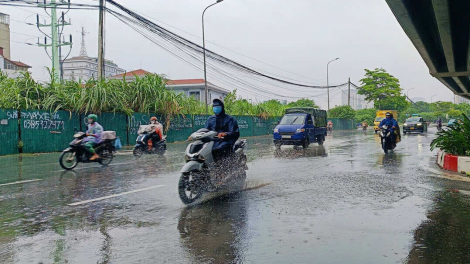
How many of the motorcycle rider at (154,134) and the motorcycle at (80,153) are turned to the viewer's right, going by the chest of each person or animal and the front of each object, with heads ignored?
0

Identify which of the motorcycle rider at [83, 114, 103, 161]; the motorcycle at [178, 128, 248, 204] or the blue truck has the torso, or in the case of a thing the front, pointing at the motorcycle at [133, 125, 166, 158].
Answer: the blue truck

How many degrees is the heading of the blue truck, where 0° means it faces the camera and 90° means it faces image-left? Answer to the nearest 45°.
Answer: approximately 45°

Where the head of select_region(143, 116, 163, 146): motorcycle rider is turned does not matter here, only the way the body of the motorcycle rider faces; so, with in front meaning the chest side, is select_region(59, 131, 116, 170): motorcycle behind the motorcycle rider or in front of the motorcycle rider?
in front

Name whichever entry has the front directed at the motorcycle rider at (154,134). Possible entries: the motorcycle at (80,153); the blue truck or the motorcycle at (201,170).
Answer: the blue truck

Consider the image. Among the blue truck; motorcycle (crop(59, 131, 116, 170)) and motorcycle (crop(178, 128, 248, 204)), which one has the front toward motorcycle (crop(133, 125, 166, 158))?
the blue truck

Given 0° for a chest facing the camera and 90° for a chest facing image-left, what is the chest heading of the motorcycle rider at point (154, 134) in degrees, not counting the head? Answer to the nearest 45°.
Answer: approximately 45°

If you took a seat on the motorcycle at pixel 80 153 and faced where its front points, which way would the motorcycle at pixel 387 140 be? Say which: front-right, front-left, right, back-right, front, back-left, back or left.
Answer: back-left

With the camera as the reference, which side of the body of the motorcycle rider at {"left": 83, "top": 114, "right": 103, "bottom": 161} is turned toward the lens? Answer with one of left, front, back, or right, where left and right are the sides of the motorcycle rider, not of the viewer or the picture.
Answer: left

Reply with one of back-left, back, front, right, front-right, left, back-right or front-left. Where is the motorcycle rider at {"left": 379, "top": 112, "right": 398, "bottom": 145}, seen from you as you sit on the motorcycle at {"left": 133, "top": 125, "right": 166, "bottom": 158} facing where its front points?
back-left

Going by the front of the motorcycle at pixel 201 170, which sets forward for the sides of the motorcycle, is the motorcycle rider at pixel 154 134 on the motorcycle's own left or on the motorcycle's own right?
on the motorcycle's own right

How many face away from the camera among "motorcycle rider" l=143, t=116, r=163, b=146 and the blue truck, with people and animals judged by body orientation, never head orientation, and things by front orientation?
0
